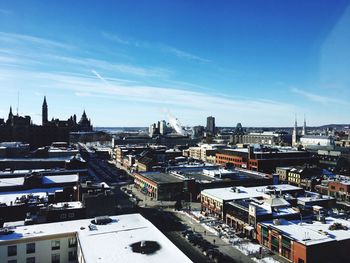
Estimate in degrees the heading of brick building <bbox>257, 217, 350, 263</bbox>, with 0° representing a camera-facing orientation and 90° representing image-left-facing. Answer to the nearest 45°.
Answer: approximately 45°

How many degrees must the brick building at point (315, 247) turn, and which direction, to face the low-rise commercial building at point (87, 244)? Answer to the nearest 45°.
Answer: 0° — it already faces it
